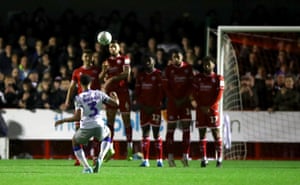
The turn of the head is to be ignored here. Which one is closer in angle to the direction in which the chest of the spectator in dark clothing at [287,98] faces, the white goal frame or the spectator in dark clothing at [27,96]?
the white goal frame

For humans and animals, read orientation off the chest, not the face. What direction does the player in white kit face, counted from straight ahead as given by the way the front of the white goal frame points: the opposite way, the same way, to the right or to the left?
the opposite way

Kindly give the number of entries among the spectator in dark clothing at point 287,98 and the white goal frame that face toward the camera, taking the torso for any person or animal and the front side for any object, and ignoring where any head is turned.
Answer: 2

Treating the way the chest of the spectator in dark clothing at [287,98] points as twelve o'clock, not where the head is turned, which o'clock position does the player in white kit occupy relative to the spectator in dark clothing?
The player in white kit is roughly at 1 o'clock from the spectator in dark clothing.

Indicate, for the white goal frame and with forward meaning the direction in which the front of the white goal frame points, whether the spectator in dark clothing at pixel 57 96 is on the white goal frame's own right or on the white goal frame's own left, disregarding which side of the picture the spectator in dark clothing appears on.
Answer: on the white goal frame's own right

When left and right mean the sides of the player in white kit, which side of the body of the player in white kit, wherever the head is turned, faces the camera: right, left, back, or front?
back

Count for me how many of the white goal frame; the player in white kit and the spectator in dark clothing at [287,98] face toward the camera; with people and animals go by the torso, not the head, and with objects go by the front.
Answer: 2

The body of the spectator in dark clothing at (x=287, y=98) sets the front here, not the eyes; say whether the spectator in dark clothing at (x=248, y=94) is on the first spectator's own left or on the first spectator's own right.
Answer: on the first spectator's own right

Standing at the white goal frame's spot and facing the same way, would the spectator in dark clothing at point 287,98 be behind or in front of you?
behind

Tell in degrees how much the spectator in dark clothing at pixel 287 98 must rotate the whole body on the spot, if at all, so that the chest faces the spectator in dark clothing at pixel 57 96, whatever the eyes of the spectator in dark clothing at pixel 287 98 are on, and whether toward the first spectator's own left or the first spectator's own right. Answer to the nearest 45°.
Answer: approximately 90° to the first spectator's own right

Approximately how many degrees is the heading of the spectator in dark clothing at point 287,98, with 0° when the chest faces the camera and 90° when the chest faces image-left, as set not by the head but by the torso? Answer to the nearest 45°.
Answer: approximately 0°

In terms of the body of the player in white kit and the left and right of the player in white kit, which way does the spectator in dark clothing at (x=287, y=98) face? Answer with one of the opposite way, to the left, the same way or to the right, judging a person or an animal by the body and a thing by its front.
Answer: the opposite way
